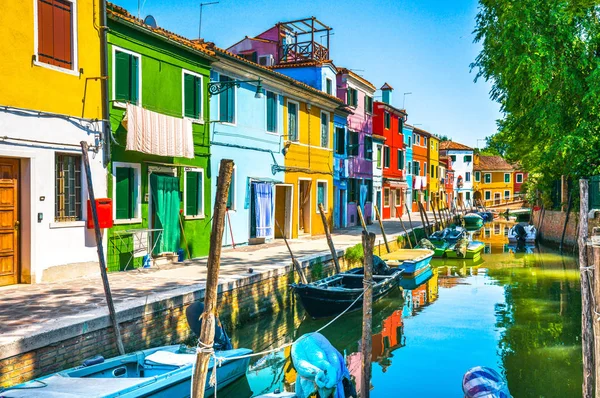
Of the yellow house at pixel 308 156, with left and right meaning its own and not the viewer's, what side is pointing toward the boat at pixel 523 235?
left

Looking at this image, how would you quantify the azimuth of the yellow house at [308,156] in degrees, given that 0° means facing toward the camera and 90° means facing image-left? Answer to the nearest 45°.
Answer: approximately 315°

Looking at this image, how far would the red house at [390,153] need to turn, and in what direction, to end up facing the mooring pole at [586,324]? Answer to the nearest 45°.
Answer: approximately 45° to its right

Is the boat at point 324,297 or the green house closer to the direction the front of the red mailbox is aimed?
the boat

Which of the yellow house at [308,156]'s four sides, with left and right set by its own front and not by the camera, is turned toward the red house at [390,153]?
left

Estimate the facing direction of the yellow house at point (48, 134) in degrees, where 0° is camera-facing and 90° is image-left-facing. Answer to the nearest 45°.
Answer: approximately 315°

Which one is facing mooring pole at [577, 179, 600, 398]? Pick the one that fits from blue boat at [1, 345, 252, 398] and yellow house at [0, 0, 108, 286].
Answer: the yellow house

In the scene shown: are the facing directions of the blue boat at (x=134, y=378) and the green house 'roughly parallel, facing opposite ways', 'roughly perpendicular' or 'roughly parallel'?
roughly perpendicular

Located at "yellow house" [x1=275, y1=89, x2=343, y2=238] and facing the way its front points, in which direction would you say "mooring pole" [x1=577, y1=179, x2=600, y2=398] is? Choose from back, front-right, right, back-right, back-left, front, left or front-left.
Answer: front-right

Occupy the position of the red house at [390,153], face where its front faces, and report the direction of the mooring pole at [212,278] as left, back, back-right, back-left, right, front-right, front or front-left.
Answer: front-right

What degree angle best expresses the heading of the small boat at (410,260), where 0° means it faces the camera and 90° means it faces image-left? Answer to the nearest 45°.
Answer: approximately 45°
